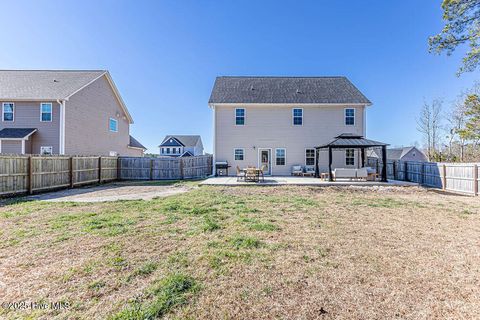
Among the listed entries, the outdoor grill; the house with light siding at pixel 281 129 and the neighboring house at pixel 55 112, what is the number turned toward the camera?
1

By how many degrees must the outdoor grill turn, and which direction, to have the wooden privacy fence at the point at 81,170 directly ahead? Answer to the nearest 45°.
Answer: approximately 45° to its right

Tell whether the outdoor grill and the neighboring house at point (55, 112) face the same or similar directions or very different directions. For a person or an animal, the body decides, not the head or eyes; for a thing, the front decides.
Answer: very different directions

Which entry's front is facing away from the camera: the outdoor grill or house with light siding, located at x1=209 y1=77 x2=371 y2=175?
the house with light siding

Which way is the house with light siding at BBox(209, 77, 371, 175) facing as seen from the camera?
away from the camera

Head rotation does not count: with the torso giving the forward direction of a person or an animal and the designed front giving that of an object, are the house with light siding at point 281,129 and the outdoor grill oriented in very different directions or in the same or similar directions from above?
very different directions

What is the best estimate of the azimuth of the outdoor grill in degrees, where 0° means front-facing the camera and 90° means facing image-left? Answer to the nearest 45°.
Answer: approximately 0°

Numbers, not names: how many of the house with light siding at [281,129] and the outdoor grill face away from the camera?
1

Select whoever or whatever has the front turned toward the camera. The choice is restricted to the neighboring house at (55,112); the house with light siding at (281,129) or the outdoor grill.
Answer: the outdoor grill

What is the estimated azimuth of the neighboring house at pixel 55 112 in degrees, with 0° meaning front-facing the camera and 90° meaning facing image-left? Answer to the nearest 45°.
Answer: approximately 225°

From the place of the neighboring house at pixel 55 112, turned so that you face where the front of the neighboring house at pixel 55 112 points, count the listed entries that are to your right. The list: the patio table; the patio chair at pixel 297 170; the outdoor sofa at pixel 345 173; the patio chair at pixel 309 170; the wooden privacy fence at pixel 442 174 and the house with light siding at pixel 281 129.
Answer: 6

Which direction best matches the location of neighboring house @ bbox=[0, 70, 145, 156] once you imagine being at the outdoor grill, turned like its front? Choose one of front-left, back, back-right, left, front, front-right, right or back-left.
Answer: right
